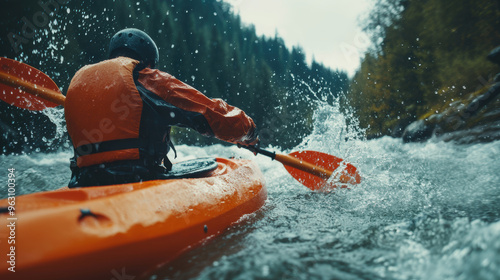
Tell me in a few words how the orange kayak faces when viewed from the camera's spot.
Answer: facing away from the viewer and to the right of the viewer

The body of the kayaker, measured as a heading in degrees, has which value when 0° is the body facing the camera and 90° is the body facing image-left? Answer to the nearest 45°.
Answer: approximately 225°
